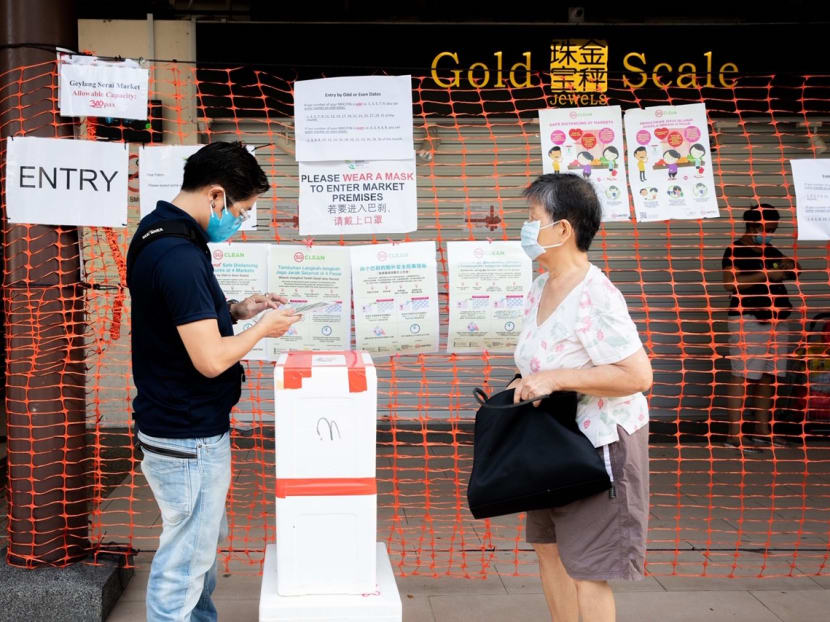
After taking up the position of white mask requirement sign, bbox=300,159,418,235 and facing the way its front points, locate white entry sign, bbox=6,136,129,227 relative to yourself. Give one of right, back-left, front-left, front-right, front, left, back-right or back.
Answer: right

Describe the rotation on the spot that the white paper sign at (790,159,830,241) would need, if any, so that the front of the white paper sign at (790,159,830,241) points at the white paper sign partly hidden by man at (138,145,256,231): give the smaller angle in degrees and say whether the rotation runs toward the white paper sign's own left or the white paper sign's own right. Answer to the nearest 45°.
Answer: approximately 45° to the white paper sign's own right

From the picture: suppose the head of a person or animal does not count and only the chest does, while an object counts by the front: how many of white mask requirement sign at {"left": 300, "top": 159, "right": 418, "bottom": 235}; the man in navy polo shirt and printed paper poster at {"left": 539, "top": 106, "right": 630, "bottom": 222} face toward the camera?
2

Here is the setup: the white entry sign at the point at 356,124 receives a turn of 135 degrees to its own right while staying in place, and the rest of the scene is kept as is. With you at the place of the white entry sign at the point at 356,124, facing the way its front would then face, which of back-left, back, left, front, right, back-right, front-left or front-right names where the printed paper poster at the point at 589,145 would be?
back-right

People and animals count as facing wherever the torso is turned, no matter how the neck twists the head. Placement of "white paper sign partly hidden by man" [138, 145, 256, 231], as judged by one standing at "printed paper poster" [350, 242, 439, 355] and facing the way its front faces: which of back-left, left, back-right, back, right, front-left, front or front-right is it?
right

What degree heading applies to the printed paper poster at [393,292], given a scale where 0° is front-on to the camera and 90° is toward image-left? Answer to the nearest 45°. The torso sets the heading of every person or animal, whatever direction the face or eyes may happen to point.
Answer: approximately 0°

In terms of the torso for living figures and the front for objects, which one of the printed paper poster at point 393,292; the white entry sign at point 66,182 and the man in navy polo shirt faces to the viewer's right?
the man in navy polo shirt

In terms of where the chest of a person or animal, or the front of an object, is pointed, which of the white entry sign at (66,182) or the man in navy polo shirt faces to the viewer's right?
the man in navy polo shirt

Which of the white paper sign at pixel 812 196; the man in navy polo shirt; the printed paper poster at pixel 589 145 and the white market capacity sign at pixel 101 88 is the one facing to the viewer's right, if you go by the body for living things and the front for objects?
the man in navy polo shirt

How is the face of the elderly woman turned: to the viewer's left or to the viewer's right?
to the viewer's left

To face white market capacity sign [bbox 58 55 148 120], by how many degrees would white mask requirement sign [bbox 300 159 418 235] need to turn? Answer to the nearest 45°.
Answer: approximately 90° to its right

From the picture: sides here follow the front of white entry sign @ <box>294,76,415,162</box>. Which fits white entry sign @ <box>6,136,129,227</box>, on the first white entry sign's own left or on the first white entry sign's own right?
on the first white entry sign's own right

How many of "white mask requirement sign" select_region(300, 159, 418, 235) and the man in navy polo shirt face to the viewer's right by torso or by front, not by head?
1

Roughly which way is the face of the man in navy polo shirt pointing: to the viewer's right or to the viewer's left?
to the viewer's right
